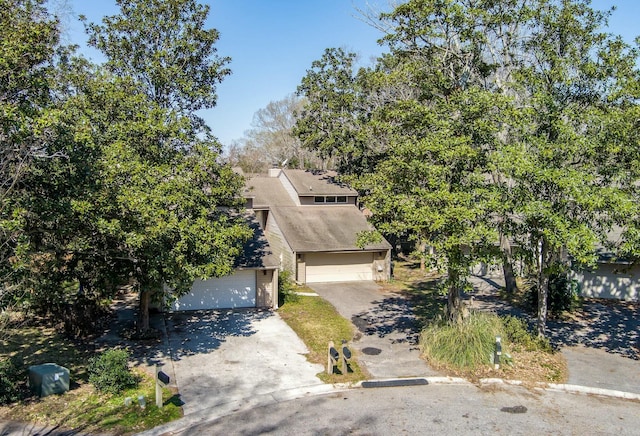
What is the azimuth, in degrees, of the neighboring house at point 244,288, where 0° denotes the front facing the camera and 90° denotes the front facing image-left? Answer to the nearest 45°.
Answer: approximately 0°

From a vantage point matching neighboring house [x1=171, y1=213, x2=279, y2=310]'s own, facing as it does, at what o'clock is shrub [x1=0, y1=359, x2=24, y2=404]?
The shrub is roughly at 1 o'clock from the neighboring house.

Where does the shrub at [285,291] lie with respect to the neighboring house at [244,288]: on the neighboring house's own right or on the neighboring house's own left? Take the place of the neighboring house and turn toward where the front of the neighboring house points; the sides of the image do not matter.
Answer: on the neighboring house's own left

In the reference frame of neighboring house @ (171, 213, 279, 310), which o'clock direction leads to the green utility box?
The green utility box is roughly at 1 o'clock from the neighboring house.

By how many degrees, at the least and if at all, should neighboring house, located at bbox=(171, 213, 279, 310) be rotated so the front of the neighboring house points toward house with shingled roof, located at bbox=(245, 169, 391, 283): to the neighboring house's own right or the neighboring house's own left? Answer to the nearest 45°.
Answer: approximately 135° to the neighboring house's own left

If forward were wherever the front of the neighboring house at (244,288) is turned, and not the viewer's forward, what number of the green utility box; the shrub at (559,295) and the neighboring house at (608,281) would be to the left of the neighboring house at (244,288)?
2

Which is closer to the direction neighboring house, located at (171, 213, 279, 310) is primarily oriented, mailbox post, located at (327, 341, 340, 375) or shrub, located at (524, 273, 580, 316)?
the mailbox post

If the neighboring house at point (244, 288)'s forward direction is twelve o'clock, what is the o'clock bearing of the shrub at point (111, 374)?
The shrub is roughly at 1 o'clock from the neighboring house.

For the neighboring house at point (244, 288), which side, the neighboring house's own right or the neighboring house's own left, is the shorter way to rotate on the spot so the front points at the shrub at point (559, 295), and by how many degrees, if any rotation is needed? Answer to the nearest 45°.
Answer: approximately 90° to the neighboring house's own left

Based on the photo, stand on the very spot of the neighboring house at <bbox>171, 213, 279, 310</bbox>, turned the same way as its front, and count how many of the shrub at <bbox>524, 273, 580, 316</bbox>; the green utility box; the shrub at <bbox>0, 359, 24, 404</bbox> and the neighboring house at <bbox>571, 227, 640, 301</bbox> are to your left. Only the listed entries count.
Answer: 2
